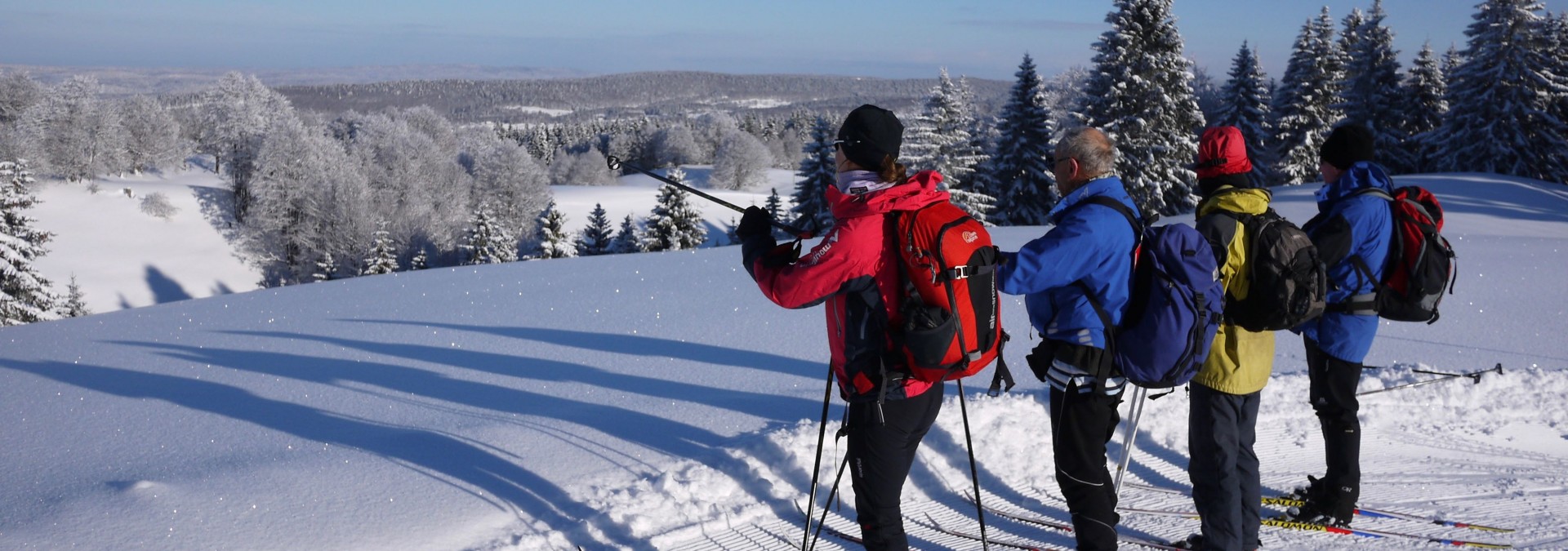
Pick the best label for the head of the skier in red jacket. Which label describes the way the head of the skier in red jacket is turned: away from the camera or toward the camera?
away from the camera

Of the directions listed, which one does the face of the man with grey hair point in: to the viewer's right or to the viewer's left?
to the viewer's left

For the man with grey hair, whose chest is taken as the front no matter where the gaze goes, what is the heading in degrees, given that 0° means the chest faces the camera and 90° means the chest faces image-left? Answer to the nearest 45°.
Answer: approximately 90°

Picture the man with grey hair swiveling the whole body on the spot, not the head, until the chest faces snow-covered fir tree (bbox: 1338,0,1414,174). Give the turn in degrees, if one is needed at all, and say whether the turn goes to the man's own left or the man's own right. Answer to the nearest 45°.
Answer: approximately 90° to the man's own right

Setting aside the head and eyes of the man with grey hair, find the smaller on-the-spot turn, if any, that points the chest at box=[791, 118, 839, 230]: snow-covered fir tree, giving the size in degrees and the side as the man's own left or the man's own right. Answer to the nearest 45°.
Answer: approximately 90° to the man's own right

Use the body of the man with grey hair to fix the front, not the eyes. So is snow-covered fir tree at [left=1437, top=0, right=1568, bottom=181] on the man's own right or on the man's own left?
on the man's own right
